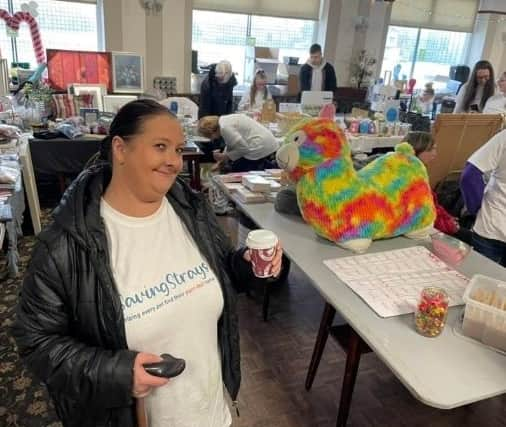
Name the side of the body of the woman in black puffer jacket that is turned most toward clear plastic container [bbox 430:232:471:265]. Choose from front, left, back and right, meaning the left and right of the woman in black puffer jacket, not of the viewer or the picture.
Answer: left

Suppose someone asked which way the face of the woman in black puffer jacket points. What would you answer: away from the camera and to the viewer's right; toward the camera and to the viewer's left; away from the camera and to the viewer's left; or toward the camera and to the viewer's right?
toward the camera and to the viewer's right

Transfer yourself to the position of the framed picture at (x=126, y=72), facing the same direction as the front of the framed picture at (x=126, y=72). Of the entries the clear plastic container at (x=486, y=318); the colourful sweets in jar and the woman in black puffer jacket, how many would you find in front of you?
3

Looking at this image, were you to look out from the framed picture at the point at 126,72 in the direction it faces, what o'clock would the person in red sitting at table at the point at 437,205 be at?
The person in red sitting at table is roughly at 11 o'clock from the framed picture.

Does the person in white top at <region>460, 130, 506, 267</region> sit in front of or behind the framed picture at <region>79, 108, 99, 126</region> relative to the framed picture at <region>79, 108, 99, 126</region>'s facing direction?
in front

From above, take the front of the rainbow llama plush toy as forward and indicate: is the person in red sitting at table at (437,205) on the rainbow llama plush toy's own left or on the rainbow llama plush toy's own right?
on the rainbow llama plush toy's own right

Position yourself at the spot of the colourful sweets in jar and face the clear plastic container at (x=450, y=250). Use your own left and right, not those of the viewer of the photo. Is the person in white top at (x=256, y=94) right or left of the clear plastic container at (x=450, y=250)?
left

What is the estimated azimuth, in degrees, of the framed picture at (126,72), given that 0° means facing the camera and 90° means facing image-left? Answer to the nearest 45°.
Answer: approximately 0°

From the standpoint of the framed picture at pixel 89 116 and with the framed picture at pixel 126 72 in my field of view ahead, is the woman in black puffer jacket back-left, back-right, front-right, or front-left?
back-right

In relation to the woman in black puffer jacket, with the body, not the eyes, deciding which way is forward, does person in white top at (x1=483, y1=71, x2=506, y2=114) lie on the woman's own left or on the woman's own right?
on the woman's own left

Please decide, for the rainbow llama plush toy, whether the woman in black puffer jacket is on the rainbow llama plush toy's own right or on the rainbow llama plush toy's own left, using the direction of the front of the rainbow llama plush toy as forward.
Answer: on the rainbow llama plush toy's own left
